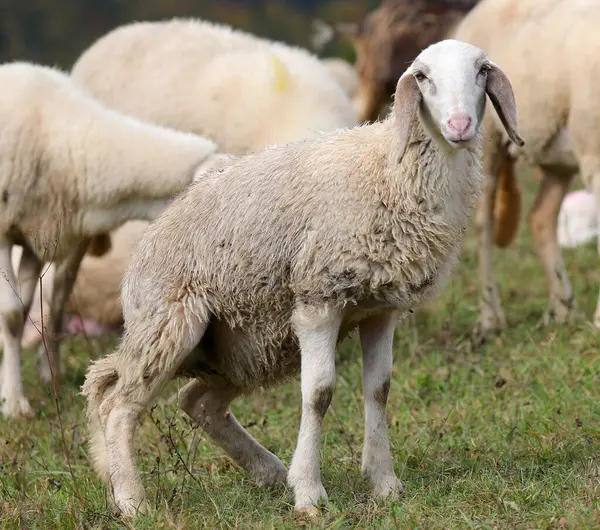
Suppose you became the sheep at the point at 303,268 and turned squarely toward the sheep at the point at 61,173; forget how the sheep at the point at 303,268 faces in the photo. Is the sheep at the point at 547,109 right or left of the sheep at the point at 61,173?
right

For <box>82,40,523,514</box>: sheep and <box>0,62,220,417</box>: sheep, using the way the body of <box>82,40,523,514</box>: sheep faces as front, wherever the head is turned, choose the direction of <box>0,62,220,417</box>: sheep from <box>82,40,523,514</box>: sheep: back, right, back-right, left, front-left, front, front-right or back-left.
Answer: back

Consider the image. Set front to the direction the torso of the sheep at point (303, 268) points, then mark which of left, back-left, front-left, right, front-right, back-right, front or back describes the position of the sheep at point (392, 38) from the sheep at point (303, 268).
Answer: back-left

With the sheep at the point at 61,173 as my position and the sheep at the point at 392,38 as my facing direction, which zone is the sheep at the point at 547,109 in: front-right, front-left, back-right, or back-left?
front-right

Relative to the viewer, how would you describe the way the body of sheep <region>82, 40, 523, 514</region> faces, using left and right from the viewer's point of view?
facing the viewer and to the right of the viewer

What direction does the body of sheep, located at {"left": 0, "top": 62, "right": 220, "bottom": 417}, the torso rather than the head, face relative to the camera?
to the viewer's right

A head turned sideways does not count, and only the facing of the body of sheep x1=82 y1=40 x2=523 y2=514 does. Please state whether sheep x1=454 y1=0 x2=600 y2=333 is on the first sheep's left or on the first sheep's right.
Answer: on the first sheep's left

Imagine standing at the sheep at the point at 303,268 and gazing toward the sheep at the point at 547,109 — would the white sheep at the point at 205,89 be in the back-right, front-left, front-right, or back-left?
front-left
